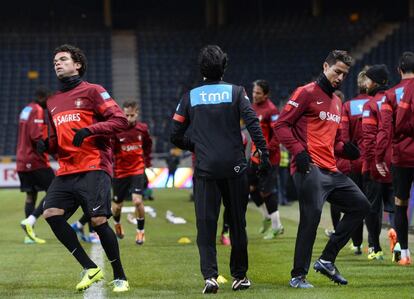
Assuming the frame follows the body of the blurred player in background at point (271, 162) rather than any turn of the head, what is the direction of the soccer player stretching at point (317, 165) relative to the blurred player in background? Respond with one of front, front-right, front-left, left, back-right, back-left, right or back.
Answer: front-left

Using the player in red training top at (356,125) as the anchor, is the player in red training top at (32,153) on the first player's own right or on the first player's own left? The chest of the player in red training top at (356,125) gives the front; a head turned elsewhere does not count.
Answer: on the first player's own left

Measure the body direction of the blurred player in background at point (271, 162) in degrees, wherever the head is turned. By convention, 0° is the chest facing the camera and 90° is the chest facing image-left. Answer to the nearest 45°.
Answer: approximately 45°

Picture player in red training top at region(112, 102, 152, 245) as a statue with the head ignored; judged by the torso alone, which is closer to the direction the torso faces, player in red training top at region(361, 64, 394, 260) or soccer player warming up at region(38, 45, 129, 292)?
the soccer player warming up
